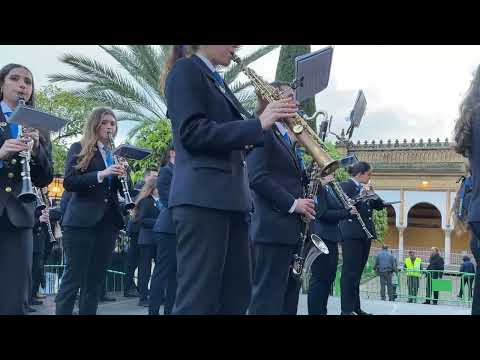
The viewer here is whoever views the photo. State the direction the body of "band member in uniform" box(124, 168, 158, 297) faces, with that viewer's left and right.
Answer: facing to the right of the viewer

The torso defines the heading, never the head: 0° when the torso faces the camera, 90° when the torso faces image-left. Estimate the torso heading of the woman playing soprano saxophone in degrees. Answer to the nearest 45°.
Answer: approximately 270°

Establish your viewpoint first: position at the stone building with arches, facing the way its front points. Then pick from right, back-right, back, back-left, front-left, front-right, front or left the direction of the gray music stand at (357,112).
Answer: front

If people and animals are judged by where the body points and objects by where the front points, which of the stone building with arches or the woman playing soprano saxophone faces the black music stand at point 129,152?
the stone building with arches

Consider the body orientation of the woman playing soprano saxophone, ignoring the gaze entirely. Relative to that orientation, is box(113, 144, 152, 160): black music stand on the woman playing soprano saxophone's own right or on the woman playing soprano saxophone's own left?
on the woman playing soprano saxophone's own left

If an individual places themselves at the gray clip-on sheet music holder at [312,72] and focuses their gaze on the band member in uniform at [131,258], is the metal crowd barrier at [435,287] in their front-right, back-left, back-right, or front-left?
front-right

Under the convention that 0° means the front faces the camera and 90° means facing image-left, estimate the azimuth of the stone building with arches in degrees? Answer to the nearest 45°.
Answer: approximately 0°
